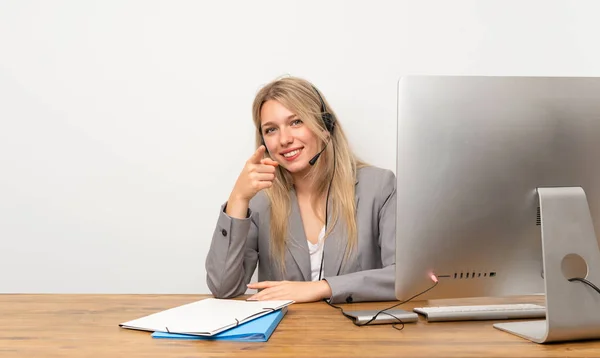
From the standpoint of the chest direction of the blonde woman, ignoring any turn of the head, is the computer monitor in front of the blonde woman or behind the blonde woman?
in front

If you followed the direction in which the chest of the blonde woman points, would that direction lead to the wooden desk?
yes

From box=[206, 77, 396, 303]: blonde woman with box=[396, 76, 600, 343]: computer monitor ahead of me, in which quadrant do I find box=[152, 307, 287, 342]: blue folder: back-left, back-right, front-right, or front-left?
front-right

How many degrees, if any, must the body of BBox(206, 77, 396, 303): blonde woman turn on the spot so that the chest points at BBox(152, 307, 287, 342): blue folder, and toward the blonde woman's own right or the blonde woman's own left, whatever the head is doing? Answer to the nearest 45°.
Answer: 0° — they already face it

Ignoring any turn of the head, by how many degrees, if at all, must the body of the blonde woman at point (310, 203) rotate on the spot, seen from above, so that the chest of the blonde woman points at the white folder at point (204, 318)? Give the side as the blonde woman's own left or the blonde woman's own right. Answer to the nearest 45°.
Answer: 0° — they already face it

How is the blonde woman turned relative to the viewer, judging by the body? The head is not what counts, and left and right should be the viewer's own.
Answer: facing the viewer
